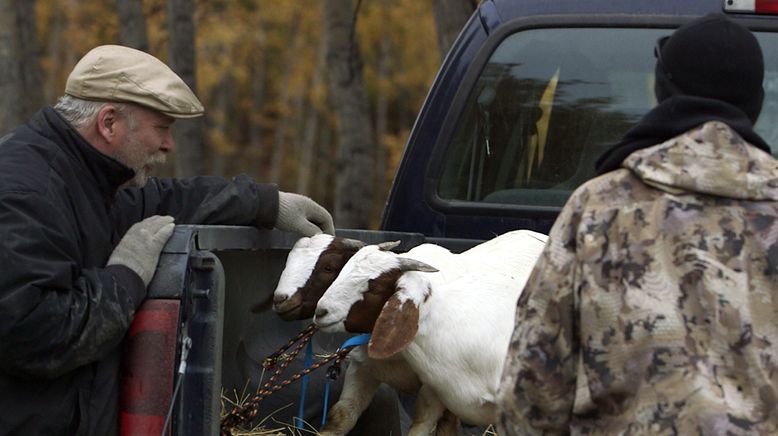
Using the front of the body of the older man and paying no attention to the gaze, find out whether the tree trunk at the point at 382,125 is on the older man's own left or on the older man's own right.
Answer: on the older man's own left

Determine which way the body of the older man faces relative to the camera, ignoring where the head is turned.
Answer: to the viewer's right

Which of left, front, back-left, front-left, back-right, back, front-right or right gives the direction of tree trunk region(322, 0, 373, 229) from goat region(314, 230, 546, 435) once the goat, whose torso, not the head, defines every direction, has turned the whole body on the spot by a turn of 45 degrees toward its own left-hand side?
back-right

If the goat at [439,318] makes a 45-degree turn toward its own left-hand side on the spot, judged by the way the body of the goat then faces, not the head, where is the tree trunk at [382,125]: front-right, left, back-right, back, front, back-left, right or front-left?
back-right

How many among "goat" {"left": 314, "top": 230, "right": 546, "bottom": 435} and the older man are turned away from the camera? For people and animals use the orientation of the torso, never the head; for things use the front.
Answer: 0

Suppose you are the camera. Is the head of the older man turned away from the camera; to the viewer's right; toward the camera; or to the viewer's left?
to the viewer's right

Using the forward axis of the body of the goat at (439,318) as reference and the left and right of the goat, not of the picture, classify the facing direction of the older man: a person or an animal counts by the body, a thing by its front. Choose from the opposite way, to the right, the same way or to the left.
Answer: the opposite way

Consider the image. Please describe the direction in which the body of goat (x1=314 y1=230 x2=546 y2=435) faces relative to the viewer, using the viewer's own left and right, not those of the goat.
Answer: facing to the left of the viewer
